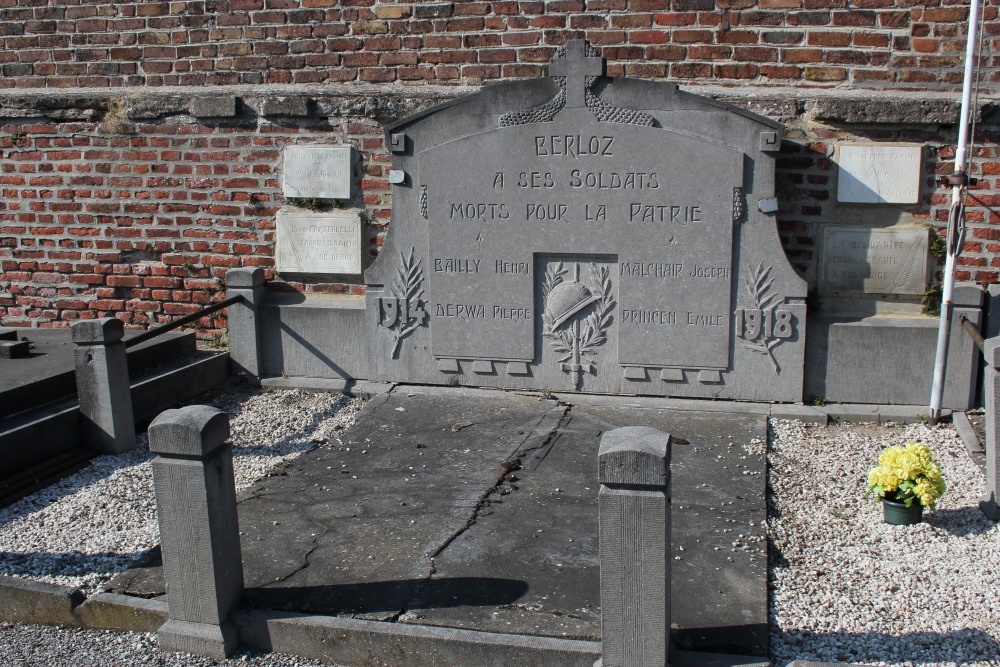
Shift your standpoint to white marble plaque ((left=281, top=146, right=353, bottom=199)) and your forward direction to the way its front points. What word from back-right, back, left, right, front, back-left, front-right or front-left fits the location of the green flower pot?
front-left

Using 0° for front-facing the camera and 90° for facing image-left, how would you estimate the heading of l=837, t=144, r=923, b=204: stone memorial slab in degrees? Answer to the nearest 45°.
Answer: approximately 0°

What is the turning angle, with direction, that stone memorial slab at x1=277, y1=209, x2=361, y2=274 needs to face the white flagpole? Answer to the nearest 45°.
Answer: approximately 45° to its left

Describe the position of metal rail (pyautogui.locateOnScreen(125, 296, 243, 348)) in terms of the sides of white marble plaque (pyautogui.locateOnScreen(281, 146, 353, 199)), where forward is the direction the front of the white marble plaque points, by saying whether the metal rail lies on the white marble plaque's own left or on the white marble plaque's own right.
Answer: on the white marble plaque's own right

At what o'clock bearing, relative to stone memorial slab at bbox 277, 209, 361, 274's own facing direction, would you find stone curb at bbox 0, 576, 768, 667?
The stone curb is roughly at 12 o'clock from the stone memorial slab.

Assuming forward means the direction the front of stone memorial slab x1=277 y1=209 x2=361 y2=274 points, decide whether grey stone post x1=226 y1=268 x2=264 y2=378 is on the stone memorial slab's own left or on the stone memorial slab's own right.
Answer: on the stone memorial slab's own right

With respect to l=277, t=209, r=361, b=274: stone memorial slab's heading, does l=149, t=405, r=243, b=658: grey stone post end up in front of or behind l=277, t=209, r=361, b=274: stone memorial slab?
in front

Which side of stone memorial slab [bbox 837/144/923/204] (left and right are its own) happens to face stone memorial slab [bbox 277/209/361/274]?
right

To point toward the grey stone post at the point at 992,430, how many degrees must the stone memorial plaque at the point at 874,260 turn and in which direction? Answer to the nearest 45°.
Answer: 0° — it already faces it

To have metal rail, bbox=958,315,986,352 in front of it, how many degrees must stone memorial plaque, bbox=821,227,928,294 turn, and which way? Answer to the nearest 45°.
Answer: approximately 45° to its left

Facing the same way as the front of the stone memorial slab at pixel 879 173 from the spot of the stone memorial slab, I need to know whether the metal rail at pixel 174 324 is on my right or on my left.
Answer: on my right
